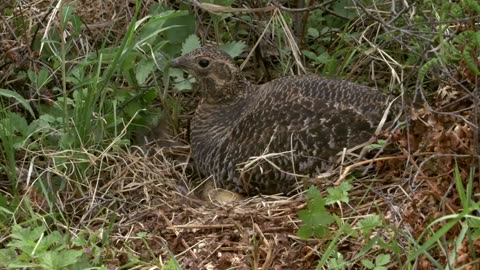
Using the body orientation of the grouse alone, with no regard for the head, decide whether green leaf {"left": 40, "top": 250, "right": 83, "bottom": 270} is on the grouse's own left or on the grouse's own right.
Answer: on the grouse's own left

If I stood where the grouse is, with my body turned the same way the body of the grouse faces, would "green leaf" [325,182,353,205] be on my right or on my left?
on my left

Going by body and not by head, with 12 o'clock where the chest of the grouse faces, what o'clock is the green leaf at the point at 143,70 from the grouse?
The green leaf is roughly at 1 o'clock from the grouse.

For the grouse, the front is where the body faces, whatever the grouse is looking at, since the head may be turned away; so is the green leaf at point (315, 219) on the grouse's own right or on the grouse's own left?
on the grouse's own left

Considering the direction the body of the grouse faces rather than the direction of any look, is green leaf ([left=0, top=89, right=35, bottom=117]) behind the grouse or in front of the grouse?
in front

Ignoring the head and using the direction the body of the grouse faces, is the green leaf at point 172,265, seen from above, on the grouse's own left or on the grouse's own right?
on the grouse's own left

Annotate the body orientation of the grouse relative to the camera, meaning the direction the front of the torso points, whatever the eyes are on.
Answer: to the viewer's left
